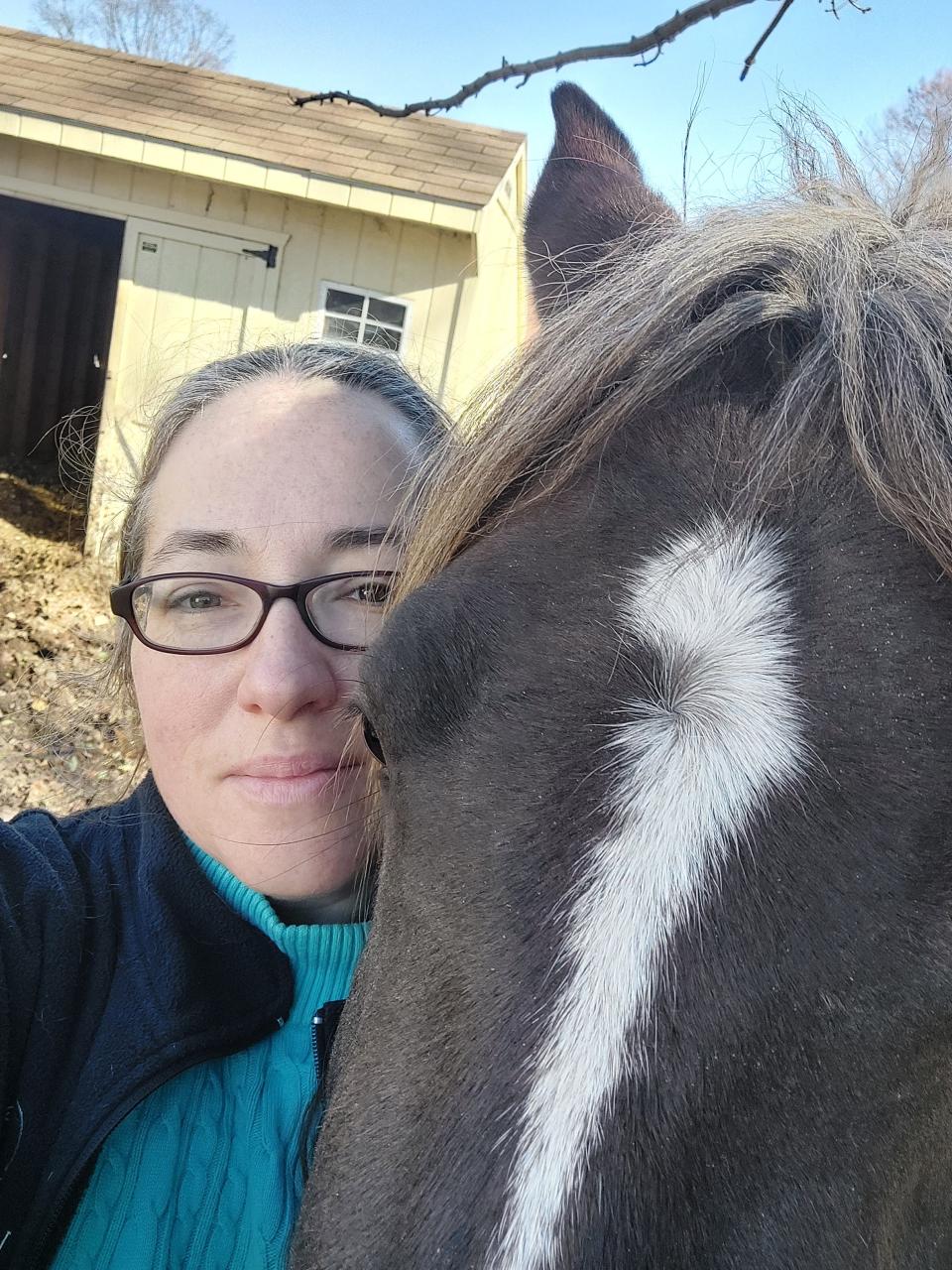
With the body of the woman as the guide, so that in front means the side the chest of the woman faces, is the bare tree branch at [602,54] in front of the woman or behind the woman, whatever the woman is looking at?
behind

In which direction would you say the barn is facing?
toward the camera

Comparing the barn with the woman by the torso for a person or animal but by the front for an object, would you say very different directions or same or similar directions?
same or similar directions

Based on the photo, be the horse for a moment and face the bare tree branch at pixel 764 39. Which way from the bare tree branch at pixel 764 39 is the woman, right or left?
left

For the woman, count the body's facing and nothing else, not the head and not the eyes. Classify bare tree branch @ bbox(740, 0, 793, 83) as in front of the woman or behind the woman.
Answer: behind

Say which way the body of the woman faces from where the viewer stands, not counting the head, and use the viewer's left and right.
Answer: facing the viewer

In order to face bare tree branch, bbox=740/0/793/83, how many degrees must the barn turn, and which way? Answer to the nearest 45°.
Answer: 0° — it already faces it

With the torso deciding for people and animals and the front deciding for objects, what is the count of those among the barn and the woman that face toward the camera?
2

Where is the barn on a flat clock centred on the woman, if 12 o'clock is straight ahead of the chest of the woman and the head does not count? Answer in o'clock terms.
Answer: The barn is roughly at 6 o'clock from the woman.

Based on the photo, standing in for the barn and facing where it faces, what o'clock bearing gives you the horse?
The horse is roughly at 12 o'clock from the barn.

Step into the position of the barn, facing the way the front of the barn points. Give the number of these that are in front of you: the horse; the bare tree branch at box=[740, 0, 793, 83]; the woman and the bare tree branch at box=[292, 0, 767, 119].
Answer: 4

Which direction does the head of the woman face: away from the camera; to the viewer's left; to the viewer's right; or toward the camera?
toward the camera

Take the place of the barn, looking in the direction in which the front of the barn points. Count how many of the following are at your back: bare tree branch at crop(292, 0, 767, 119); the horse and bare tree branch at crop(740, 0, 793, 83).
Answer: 0
